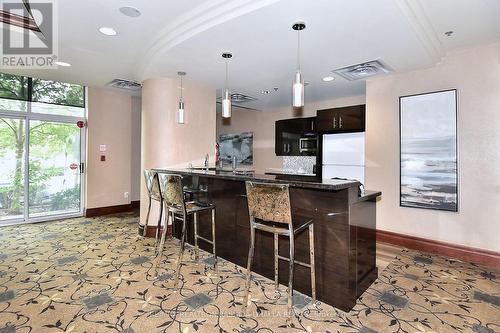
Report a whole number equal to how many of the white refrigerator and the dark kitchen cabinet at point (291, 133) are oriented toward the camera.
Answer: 2

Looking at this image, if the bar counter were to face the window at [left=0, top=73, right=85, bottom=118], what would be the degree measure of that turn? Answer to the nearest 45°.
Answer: approximately 90° to its right

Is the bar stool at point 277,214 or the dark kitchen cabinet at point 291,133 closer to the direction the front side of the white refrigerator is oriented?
the bar stool

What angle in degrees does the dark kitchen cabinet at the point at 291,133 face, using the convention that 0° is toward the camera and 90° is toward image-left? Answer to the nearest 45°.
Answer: approximately 0°

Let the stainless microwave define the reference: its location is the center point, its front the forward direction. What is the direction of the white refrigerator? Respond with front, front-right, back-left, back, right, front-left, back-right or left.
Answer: front-left

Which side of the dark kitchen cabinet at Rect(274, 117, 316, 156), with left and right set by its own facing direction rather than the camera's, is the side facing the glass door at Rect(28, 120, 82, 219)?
right

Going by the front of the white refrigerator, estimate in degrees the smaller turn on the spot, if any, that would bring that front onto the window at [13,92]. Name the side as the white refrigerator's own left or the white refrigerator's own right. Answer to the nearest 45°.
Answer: approximately 45° to the white refrigerator's own right

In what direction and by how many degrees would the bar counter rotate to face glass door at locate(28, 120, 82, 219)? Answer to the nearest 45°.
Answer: approximately 90° to its right

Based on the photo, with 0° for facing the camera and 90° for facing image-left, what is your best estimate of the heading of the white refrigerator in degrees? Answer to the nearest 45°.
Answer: approximately 0°

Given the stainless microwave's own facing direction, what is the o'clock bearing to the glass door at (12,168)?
The glass door is roughly at 2 o'clock from the stainless microwave.

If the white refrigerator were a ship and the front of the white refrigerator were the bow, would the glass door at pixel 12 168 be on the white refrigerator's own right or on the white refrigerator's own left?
on the white refrigerator's own right

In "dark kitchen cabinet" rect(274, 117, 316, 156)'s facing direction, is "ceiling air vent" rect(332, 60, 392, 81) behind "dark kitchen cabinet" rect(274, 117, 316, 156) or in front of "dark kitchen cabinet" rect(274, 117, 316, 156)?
in front

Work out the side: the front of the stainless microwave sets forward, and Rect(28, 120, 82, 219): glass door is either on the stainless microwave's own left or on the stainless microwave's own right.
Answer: on the stainless microwave's own right

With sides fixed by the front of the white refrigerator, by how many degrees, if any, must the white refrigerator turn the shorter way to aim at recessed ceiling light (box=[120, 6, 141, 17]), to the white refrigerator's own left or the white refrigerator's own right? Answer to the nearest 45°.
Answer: approximately 45° to the white refrigerator's own right

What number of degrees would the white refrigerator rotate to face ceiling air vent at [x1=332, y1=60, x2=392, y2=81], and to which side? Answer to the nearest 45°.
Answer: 0° — it already faces it
